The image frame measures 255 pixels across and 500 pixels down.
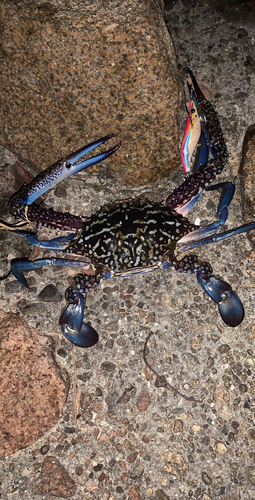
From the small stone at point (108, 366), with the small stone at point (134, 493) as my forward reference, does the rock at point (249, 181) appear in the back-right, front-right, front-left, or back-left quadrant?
back-left

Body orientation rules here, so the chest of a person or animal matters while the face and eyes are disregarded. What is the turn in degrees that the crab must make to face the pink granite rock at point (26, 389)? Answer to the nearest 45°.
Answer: approximately 135° to its left

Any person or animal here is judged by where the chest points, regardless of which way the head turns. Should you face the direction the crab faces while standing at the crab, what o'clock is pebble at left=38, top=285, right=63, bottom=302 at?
The pebble is roughly at 9 o'clock from the crab.

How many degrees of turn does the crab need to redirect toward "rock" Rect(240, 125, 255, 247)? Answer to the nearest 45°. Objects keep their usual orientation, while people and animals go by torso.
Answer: approximately 90° to its right

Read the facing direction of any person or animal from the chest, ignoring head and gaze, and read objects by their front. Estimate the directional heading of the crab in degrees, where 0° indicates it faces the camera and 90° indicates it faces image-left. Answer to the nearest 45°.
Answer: approximately 180°

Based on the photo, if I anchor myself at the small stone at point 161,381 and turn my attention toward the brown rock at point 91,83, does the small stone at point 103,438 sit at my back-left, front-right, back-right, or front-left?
back-left
